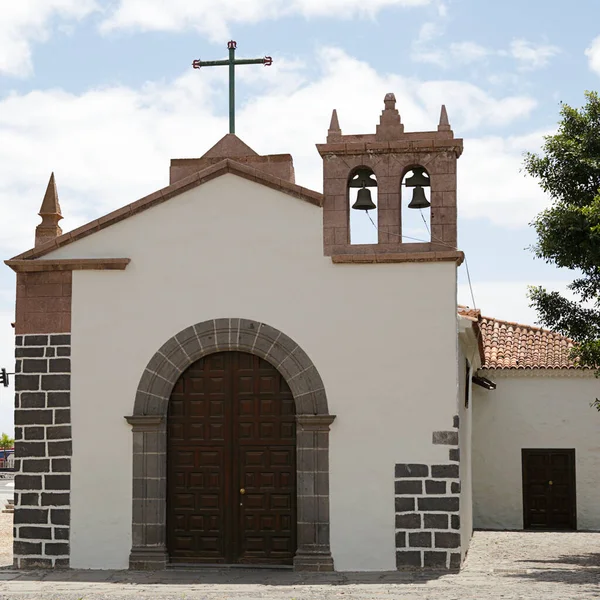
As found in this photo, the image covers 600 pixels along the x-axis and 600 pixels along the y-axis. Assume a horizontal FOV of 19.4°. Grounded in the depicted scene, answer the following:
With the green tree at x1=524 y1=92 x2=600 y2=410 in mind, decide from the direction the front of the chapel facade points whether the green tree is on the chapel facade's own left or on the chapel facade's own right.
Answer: on the chapel facade's own left

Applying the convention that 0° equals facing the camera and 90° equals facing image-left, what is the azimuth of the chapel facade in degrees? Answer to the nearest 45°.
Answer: approximately 0°
